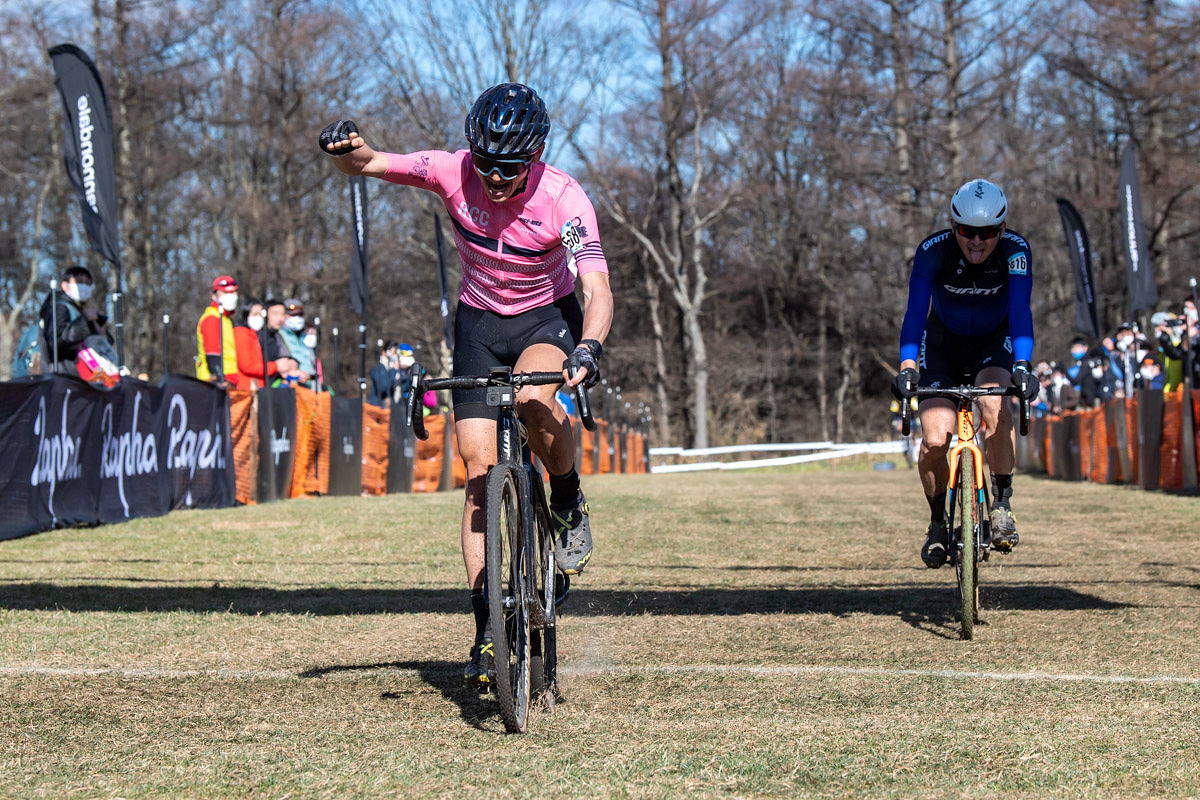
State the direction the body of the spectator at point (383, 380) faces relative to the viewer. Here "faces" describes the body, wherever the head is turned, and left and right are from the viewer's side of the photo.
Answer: facing the viewer and to the right of the viewer

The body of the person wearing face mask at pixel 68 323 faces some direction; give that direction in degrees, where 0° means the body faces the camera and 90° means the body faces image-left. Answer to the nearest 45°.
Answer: approximately 315°

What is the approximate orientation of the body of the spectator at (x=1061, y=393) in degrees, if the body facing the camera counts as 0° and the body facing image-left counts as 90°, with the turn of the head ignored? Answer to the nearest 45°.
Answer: approximately 45°

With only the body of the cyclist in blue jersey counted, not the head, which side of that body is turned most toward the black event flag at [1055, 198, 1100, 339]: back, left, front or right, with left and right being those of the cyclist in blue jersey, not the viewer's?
back

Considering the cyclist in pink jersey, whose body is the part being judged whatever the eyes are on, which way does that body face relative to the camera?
toward the camera

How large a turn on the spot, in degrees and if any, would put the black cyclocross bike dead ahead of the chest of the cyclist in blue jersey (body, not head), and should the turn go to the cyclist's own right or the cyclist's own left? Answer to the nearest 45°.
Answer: approximately 45° to the cyclist's own right

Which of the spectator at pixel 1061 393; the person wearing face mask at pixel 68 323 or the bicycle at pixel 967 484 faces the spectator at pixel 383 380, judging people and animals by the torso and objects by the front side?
the spectator at pixel 1061 393

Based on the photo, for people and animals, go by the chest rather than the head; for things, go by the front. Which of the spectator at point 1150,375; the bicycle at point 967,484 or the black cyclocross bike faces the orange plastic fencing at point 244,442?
the spectator

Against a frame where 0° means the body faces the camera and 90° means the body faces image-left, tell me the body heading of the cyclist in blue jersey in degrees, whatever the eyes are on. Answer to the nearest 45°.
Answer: approximately 0°

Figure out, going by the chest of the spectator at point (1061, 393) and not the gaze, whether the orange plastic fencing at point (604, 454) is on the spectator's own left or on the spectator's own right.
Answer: on the spectator's own right

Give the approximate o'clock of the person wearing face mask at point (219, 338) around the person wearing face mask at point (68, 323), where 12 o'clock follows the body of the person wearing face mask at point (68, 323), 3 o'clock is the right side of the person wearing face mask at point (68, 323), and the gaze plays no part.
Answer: the person wearing face mask at point (219, 338) is roughly at 9 o'clock from the person wearing face mask at point (68, 323).

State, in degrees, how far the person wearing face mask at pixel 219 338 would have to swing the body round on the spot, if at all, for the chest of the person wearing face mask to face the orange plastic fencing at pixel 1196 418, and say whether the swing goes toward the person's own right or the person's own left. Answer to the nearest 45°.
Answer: approximately 45° to the person's own left

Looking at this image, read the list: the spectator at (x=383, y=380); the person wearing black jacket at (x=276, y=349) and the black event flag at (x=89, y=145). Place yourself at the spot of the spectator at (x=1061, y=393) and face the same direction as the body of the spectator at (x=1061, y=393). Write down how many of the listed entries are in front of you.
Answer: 3

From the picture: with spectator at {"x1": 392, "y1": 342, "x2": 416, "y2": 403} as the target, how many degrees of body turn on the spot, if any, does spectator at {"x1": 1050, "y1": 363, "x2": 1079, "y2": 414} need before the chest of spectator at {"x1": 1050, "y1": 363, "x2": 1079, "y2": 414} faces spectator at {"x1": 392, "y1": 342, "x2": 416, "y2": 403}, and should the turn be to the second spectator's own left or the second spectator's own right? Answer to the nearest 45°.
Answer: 0° — they already face them

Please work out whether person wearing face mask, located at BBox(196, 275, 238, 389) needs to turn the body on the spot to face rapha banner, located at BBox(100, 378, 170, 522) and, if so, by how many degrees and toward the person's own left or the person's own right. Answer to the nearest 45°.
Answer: approximately 45° to the person's own right
